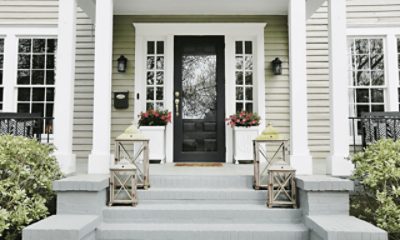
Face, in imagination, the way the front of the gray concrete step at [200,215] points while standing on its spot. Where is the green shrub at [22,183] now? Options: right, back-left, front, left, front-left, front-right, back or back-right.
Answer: right

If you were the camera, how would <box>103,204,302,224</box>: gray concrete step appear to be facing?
facing the viewer

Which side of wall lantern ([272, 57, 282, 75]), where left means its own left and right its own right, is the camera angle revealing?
front

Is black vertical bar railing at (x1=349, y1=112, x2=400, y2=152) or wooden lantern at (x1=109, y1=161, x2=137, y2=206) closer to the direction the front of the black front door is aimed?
the wooden lantern

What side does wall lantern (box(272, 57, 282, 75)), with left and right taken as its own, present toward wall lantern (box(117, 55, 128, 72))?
right

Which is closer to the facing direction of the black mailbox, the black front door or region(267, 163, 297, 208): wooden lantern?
the wooden lantern

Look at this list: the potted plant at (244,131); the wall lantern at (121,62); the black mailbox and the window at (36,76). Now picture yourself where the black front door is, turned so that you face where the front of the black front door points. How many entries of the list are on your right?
3

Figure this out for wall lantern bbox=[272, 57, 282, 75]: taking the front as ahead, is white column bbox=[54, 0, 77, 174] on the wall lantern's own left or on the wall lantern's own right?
on the wall lantern's own right

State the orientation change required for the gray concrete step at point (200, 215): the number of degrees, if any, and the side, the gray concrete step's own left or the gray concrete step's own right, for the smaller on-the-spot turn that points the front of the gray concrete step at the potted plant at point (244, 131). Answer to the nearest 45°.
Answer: approximately 180°

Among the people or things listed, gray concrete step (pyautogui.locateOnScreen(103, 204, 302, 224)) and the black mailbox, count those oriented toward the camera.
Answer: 2

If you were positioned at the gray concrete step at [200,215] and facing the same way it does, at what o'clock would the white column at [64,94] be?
The white column is roughly at 4 o'clock from the gray concrete step.
